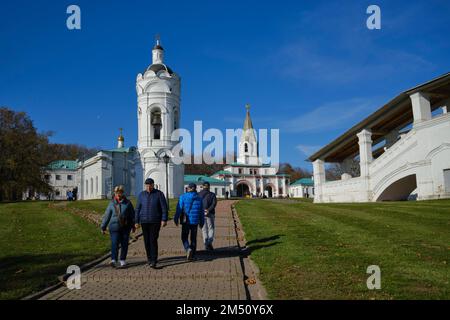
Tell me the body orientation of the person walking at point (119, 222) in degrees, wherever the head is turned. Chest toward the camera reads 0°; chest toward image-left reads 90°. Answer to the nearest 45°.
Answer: approximately 0°

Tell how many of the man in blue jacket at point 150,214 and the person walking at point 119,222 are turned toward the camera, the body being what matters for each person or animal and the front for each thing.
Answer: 2

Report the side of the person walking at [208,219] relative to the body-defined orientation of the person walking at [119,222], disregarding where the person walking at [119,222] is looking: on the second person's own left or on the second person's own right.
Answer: on the second person's own left

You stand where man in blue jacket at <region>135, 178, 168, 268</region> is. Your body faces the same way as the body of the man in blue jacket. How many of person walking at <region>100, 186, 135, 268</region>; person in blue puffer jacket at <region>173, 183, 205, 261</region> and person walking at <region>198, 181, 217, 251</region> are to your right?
1

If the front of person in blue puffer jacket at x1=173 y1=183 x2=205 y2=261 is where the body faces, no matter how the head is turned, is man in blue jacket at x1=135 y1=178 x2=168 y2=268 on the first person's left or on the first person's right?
on the first person's left

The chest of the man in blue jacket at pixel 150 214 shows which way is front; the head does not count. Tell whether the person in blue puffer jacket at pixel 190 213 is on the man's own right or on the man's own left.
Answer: on the man's own left

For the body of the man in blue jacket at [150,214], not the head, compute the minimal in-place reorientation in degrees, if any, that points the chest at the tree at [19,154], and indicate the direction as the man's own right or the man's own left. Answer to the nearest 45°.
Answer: approximately 180°

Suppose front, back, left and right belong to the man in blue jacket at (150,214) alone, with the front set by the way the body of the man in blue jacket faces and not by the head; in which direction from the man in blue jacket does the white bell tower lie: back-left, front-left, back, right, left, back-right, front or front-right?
back

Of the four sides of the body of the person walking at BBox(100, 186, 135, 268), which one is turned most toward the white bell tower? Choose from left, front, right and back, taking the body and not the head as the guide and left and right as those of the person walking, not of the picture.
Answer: back

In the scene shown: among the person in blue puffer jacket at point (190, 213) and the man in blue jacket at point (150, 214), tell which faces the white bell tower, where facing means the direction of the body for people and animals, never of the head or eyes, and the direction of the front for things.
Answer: the person in blue puffer jacket

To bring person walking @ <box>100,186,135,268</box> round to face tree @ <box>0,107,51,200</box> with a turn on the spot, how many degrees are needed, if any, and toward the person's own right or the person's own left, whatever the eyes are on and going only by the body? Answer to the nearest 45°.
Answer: approximately 180°

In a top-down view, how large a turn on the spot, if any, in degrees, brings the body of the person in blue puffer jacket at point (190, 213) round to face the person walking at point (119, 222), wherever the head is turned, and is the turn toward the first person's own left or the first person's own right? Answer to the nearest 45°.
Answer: approximately 135° to the first person's own left

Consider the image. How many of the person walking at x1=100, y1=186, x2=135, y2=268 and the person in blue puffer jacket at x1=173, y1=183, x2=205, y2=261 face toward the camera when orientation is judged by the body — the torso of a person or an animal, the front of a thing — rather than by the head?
1

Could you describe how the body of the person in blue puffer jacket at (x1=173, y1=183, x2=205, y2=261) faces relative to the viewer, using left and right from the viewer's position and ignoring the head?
facing away from the viewer
